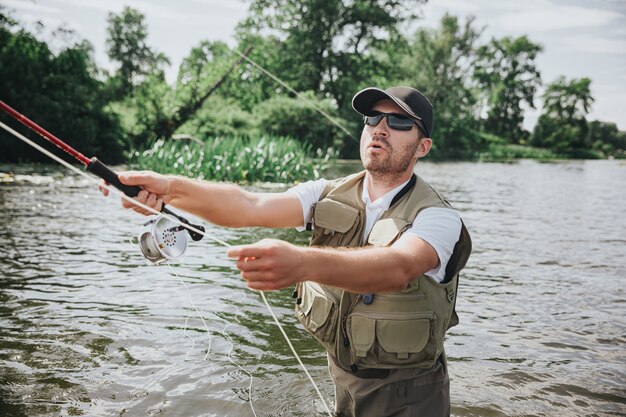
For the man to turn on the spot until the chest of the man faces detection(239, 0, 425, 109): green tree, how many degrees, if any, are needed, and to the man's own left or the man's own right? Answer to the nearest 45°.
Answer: approximately 135° to the man's own right

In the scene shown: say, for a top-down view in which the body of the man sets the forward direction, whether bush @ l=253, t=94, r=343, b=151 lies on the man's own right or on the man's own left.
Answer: on the man's own right

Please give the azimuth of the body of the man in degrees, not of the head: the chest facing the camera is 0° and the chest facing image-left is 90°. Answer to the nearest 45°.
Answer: approximately 45°
